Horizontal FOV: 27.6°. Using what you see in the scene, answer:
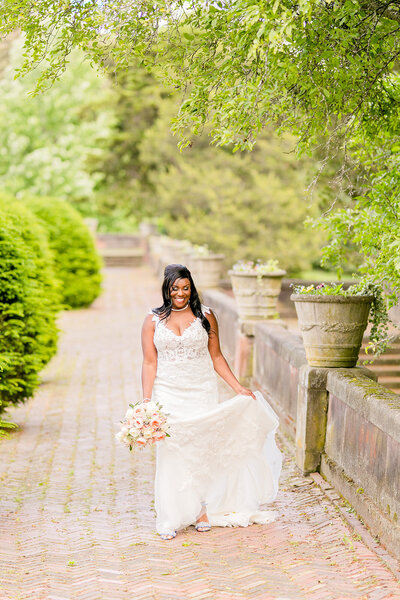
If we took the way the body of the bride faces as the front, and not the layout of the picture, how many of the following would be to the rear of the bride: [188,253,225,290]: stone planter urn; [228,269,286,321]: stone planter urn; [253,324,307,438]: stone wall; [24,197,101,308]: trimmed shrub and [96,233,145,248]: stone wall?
5

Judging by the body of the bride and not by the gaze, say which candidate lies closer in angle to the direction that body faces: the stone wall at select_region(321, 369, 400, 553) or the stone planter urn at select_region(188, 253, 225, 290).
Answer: the stone wall

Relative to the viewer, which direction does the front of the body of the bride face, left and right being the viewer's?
facing the viewer

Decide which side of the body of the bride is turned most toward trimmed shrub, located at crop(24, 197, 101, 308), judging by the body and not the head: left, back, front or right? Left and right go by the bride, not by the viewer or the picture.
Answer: back

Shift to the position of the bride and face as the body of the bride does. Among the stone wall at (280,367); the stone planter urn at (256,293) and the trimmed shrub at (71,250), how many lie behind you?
3

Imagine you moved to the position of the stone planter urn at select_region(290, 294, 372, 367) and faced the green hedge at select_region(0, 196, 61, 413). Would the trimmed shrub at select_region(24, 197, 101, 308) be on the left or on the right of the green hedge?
right

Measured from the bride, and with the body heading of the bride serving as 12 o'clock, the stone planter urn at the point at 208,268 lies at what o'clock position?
The stone planter urn is roughly at 6 o'clock from the bride.

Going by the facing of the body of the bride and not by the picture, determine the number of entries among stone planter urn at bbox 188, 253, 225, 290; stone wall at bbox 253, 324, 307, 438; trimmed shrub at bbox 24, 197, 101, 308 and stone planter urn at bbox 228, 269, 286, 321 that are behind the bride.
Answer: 4

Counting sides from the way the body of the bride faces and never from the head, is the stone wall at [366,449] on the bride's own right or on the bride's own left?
on the bride's own left

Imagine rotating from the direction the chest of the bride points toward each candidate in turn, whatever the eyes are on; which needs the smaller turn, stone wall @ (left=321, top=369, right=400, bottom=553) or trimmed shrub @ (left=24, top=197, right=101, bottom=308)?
the stone wall

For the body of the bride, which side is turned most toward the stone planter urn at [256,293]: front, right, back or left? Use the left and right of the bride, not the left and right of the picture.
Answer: back

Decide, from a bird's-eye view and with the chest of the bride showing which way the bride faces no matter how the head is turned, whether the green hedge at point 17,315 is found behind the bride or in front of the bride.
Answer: behind

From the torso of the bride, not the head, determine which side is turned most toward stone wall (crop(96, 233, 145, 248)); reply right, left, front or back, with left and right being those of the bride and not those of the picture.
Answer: back

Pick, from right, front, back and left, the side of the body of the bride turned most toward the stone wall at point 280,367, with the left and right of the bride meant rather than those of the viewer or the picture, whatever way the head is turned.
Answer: back
